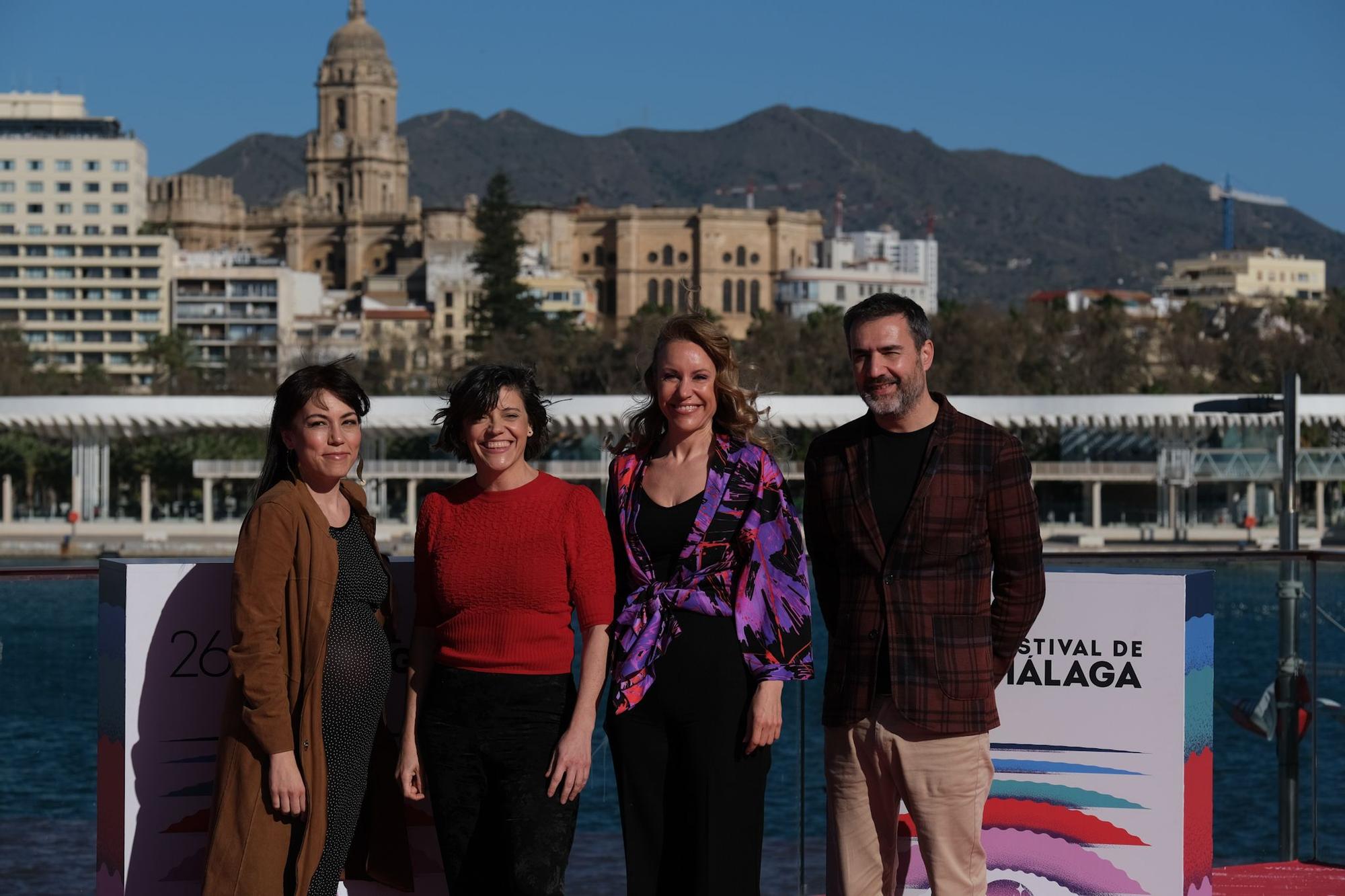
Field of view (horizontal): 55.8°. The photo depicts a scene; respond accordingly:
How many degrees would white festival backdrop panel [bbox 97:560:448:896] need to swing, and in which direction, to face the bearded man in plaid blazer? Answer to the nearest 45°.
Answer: approximately 45° to its left

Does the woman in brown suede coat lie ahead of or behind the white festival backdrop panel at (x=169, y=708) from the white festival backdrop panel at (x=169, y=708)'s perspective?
ahead

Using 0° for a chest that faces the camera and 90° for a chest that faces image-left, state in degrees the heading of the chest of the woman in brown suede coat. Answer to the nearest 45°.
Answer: approximately 315°

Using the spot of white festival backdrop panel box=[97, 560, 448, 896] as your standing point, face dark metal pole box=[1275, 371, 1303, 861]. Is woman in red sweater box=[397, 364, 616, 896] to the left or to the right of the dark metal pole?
right

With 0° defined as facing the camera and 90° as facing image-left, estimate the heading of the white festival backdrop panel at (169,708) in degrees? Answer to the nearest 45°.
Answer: approximately 0°

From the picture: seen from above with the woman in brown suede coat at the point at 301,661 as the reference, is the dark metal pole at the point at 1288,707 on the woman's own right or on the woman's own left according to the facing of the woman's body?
on the woman's own left

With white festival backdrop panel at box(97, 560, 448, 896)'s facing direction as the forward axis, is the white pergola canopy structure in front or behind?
behind

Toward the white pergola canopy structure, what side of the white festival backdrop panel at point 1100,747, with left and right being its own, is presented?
back

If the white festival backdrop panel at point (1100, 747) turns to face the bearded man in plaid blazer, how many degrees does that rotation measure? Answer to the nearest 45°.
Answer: approximately 45° to its right

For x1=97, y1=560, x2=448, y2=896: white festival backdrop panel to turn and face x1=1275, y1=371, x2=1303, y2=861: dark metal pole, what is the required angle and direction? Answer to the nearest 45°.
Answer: approximately 90° to its left

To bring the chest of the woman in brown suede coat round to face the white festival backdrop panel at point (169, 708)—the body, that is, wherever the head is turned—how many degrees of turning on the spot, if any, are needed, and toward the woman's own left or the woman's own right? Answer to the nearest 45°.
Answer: approximately 180°
